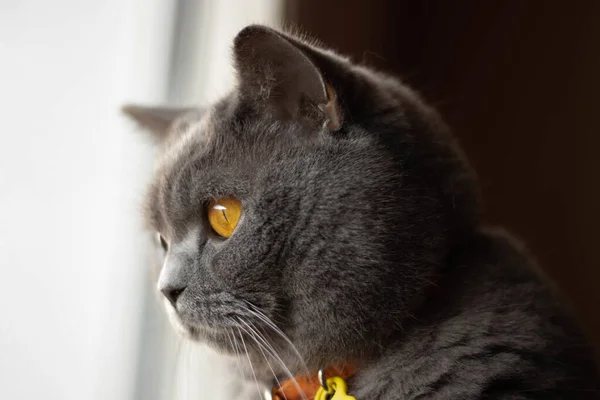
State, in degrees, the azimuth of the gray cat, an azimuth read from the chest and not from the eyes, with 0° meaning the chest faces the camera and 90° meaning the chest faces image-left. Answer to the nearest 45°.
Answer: approximately 90°
